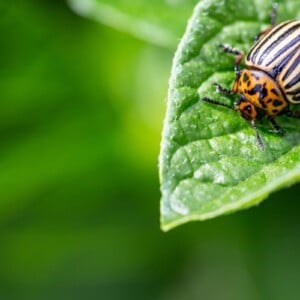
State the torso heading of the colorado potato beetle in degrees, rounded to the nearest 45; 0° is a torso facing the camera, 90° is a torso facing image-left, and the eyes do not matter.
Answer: approximately 45°

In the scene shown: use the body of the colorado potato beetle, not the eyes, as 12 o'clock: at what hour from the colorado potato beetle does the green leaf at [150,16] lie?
The green leaf is roughly at 3 o'clock from the colorado potato beetle.
